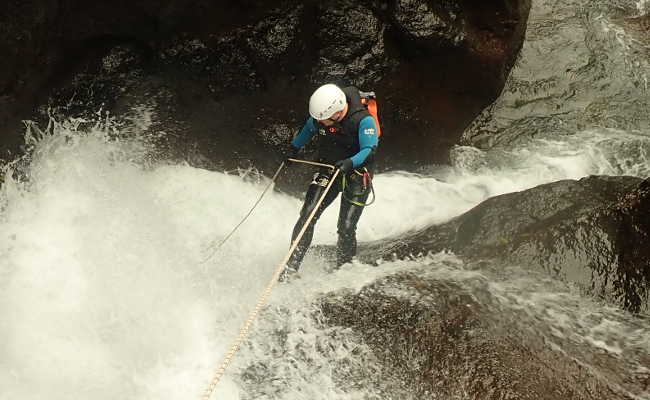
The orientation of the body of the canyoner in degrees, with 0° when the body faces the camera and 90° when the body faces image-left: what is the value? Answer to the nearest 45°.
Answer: approximately 45°
